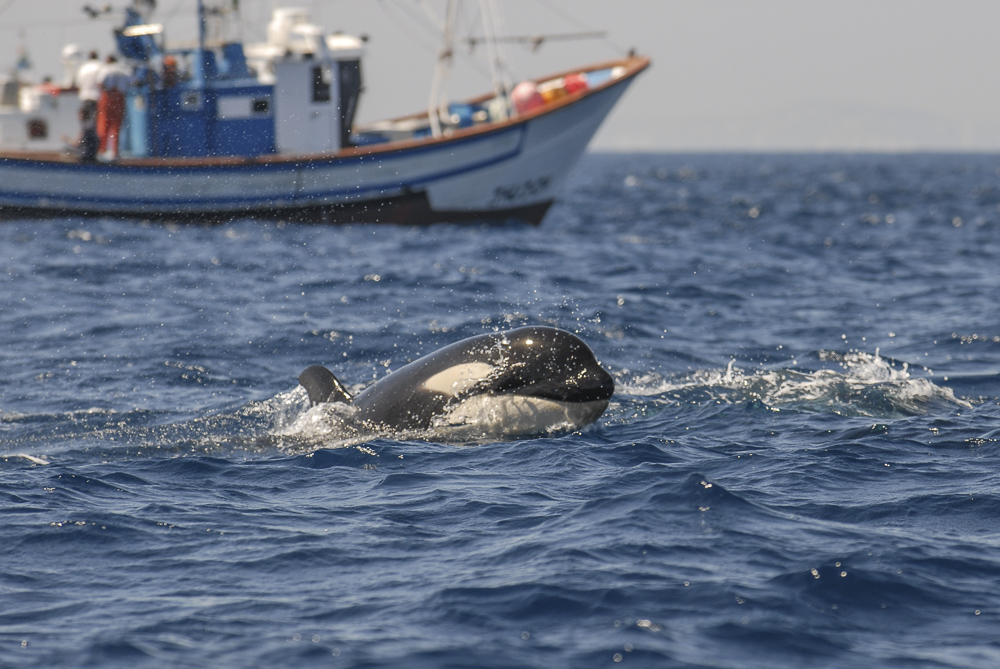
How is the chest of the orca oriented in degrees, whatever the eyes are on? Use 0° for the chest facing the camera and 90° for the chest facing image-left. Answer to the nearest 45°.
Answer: approximately 270°

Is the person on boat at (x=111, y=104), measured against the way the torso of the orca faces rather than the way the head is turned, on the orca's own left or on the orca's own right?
on the orca's own left

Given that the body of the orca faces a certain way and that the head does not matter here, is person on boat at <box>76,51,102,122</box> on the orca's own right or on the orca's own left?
on the orca's own left

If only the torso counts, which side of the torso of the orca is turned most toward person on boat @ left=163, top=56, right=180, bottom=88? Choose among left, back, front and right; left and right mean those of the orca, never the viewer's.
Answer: left

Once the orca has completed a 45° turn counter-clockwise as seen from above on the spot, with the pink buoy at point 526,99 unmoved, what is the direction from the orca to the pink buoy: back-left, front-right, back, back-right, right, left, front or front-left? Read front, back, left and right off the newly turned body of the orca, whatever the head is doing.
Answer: front-left
